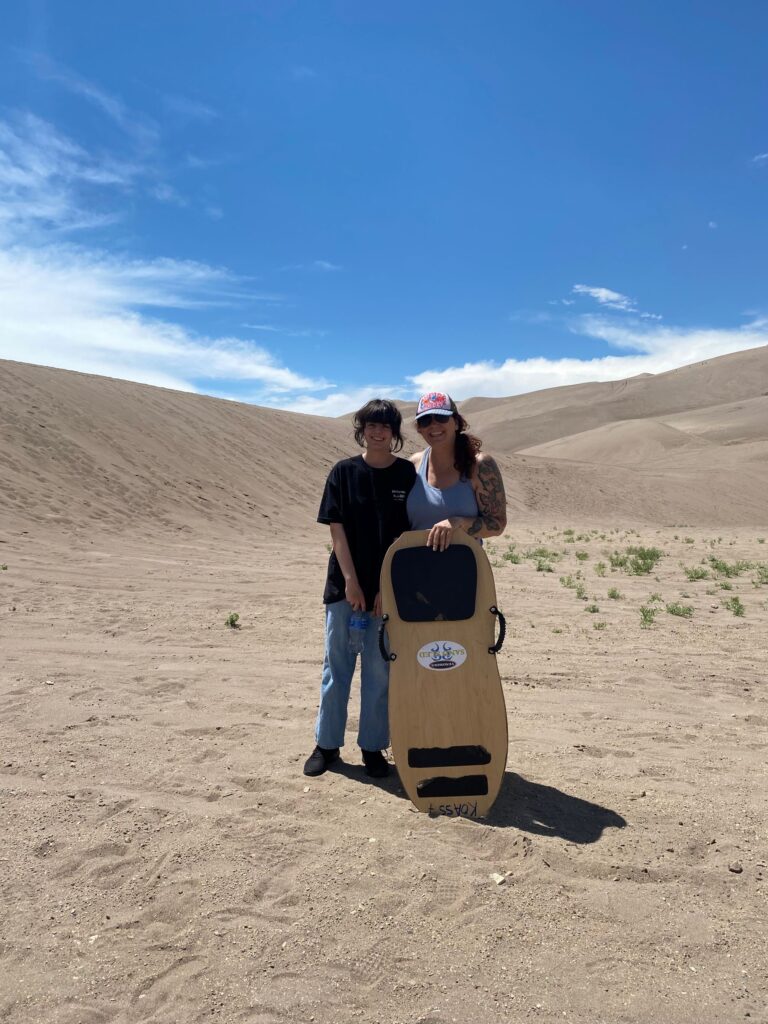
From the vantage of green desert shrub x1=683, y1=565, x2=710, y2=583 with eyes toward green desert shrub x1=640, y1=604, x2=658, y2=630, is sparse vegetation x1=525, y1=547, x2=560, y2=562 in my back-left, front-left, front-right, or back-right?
back-right

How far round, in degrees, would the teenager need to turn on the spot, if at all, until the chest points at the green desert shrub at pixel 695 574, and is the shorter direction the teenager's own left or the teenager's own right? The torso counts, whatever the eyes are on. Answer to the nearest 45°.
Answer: approximately 135° to the teenager's own left

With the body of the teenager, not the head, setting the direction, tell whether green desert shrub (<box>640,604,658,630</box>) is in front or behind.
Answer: behind

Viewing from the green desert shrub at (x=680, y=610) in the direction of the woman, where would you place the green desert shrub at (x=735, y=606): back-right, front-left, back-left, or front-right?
back-left

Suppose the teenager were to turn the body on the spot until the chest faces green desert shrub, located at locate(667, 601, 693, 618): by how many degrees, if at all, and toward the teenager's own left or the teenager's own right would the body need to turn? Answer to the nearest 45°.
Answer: approximately 135° to the teenager's own left

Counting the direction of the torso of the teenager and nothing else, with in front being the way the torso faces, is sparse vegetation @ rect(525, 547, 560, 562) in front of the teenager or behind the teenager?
behind

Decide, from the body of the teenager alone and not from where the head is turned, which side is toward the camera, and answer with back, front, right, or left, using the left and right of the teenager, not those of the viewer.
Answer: front
